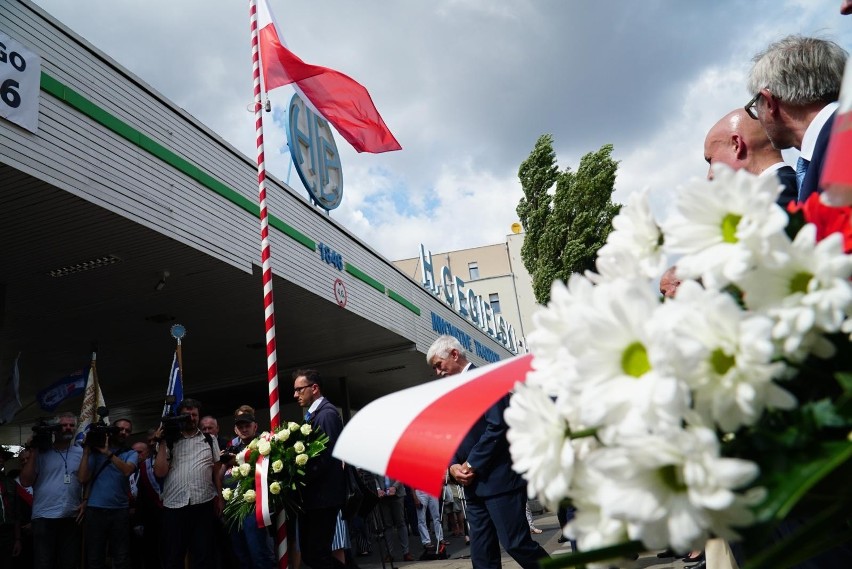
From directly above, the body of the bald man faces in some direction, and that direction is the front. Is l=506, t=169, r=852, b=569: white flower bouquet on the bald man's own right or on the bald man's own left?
on the bald man's own left

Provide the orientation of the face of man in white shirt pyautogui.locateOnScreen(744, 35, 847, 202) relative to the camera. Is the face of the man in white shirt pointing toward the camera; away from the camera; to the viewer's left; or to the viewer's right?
to the viewer's left

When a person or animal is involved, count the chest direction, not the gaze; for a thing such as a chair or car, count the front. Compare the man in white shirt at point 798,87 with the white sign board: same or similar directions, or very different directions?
very different directions

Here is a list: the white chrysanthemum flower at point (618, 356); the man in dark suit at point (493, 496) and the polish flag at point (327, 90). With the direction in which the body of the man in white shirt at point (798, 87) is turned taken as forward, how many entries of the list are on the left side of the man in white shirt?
1

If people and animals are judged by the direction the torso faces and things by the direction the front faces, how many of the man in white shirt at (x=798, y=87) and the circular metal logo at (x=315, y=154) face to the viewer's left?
1

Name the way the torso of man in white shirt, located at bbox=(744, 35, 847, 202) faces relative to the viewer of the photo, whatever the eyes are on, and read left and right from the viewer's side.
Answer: facing to the left of the viewer

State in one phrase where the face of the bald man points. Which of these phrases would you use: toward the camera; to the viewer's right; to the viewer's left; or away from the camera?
to the viewer's left

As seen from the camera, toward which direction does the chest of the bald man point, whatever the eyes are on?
to the viewer's left

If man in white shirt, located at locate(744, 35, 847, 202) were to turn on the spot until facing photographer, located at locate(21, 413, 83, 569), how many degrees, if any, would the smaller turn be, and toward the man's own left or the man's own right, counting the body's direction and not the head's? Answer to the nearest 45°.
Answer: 0° — they already face them

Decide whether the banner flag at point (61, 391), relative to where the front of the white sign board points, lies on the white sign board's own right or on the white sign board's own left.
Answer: on the white sign board's own left

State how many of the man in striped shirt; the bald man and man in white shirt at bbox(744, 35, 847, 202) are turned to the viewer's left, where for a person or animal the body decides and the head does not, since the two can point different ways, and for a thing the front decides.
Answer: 2

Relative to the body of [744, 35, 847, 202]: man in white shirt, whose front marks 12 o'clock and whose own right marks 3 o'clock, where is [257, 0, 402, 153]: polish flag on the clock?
The polish flag is roughly at 1 o'clock from the man in white shirt.
